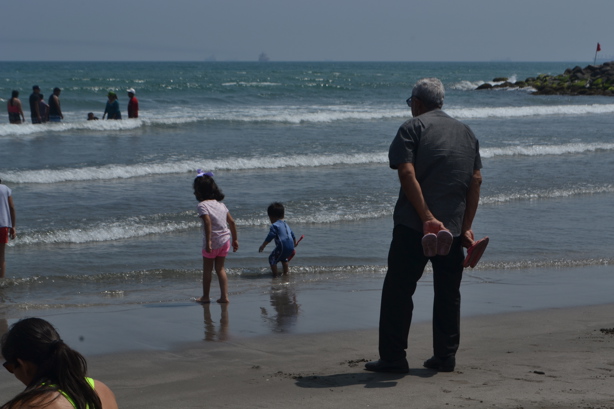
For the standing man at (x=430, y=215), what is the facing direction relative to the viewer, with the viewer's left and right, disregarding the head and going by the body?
facing away from the viewer and to the left of the viewer

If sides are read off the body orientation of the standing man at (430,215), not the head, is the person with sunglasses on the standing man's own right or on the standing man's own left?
on the standing man's own left

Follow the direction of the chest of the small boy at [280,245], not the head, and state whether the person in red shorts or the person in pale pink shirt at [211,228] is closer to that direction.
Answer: the person in red shorts

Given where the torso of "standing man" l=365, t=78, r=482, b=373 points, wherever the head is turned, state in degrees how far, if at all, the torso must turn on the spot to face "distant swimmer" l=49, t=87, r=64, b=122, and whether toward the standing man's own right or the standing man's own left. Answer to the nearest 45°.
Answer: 0° — they already face them

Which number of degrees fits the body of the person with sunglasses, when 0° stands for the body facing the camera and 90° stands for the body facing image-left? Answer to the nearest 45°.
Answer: approximately 135°

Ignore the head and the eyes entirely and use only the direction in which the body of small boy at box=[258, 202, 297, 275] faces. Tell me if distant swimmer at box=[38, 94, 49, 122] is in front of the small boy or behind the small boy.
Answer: in front

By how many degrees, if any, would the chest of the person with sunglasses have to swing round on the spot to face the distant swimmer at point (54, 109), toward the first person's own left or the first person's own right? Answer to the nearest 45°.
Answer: approximately 45° to the first person's own right

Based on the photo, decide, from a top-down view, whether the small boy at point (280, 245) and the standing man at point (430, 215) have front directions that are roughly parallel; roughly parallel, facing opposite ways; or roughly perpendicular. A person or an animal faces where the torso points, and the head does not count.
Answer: roughly parallel

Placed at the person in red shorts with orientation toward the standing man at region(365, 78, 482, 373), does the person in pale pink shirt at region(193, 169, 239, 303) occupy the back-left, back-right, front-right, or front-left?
front-left

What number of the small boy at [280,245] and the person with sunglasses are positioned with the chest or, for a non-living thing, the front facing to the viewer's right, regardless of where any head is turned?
0

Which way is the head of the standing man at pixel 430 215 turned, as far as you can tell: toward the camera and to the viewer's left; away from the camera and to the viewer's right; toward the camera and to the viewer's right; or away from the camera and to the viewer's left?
away from the camera and to the viewer's left

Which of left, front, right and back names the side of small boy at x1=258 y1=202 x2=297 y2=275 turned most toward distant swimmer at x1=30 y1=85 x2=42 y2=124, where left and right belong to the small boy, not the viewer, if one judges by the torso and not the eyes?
front

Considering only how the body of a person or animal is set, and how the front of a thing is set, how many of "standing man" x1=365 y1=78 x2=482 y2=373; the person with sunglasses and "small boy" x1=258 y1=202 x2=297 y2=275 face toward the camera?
0

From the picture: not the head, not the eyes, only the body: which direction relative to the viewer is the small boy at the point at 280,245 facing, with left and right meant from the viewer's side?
facing away from the viewer and to the left of the viewer
